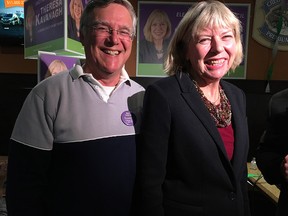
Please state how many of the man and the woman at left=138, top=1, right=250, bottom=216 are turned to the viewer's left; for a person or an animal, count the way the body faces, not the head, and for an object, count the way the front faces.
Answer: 0

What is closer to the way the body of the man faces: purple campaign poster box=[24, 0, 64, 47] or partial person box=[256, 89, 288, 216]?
the partial person

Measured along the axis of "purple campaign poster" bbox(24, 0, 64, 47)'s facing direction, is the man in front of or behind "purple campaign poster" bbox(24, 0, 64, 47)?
in front

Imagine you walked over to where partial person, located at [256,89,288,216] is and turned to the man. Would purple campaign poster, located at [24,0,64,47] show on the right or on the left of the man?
right

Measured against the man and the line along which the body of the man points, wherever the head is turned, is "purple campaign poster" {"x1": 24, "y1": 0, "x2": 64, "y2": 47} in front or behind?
behind

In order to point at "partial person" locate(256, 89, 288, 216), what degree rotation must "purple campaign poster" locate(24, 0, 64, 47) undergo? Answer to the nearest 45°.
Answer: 0° — it already faces them
